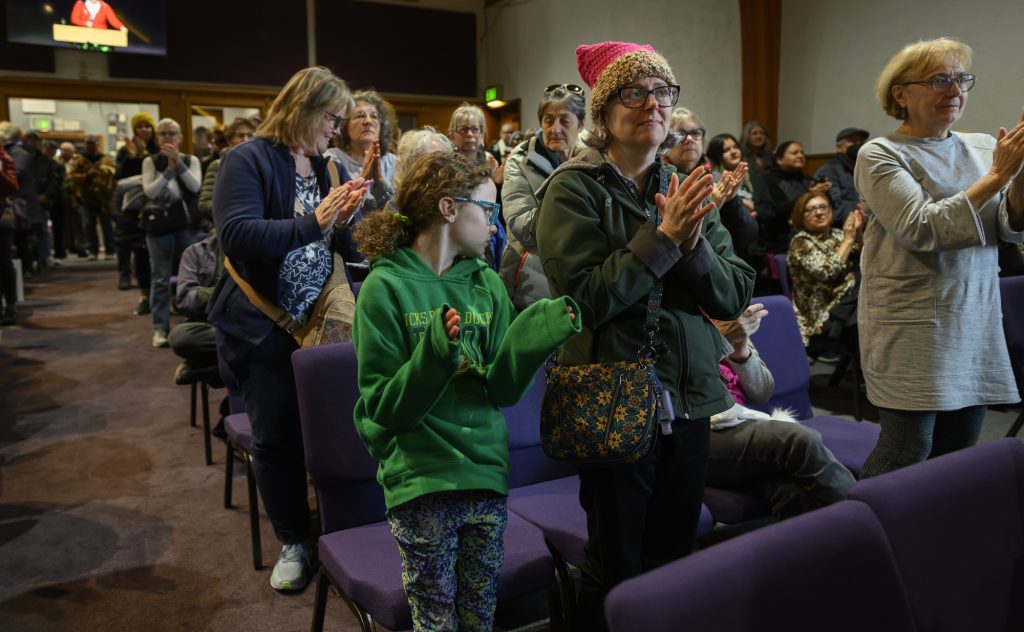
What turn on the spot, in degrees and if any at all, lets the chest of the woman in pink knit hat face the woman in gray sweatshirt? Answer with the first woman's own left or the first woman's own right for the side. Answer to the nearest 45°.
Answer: approximately 90° to the first woman's own left

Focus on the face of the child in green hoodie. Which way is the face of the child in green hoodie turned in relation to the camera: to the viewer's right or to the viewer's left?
to the viewer's right

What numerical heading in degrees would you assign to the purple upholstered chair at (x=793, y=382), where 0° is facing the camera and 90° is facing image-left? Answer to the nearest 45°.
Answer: approximately 315°

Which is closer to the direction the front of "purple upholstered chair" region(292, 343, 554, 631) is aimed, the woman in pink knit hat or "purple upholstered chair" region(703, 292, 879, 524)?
the woman in pink knit hat
